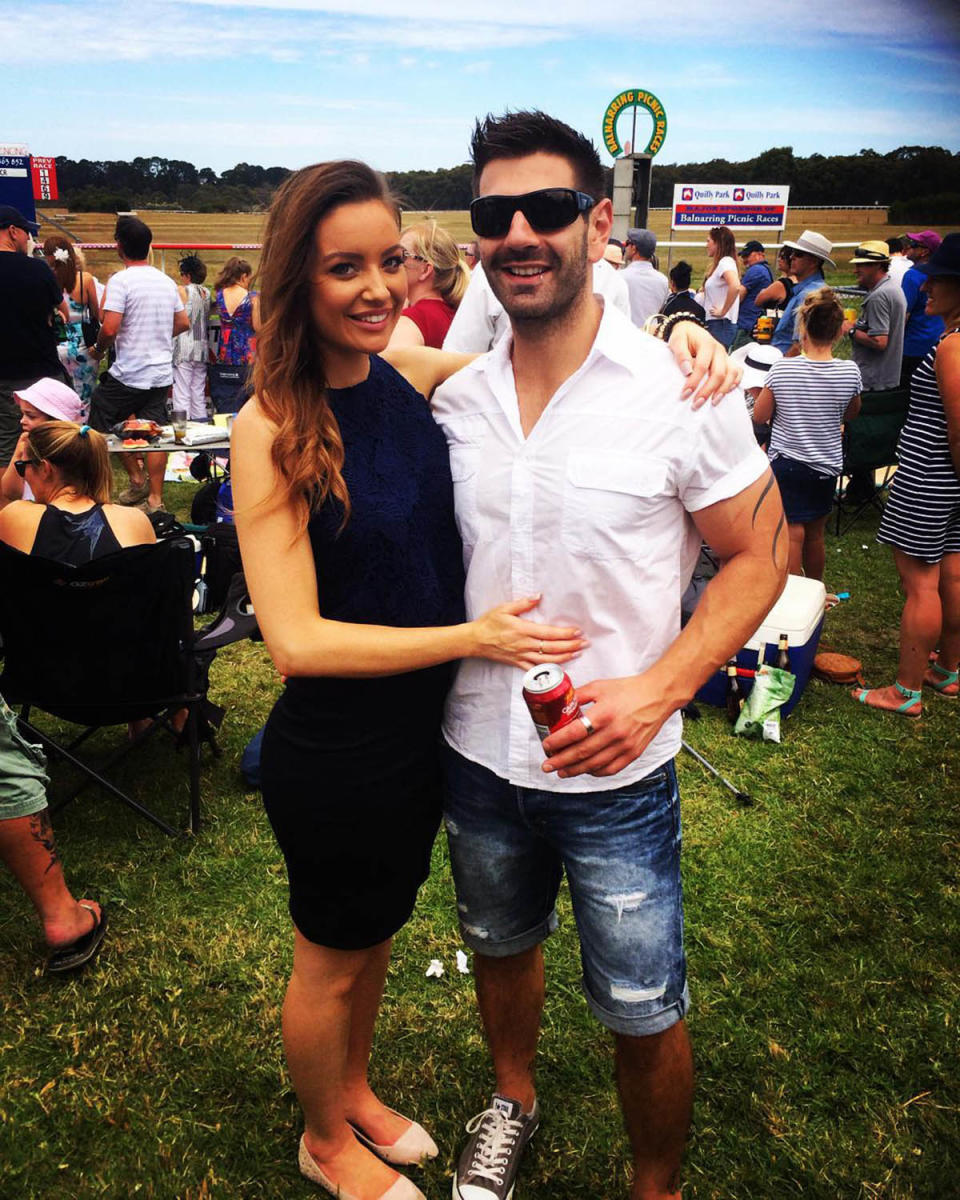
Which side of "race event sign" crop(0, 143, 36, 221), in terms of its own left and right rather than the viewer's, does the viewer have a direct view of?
front

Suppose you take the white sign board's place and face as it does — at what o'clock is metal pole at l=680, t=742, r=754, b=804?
The metal pole is roughly at 12 o'clock from the white sign board.

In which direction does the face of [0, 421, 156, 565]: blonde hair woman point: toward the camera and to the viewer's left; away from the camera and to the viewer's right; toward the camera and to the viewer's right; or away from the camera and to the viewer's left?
away from the camera and to the viewer's left

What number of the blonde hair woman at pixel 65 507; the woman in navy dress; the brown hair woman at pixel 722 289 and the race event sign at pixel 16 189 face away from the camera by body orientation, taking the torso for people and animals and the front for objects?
1

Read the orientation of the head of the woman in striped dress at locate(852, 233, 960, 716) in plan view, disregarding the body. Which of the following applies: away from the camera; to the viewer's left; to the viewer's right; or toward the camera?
to the viewer's left

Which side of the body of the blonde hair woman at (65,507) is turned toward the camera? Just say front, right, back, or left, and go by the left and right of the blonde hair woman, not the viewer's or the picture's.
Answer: back

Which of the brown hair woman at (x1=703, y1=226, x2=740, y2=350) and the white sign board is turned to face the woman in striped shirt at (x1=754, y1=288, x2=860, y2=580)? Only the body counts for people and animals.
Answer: the white sign board

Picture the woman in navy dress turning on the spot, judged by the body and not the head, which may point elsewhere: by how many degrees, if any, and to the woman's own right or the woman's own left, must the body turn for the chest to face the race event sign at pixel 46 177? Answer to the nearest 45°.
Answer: approximately 135° to the woman's own left

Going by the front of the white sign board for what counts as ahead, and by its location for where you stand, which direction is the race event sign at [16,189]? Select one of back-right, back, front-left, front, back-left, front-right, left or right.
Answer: front-right

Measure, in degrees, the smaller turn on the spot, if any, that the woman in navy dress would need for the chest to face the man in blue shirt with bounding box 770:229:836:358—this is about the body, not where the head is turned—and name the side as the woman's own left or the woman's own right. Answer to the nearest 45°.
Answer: approximately 90° to the woman's own left

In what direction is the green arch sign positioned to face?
toward the camera

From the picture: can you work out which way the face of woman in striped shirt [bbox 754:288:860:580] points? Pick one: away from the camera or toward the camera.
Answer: away from the camera
